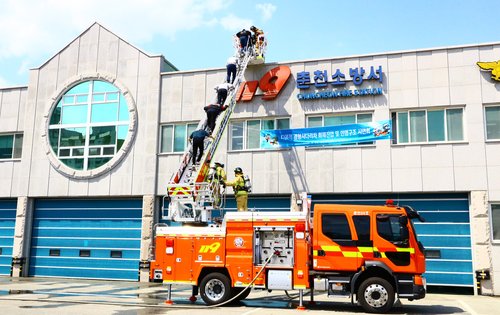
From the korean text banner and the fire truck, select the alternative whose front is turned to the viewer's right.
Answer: the fire truck

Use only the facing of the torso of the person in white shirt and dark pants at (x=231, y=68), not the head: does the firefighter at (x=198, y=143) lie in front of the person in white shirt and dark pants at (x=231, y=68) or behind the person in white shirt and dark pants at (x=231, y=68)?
behind

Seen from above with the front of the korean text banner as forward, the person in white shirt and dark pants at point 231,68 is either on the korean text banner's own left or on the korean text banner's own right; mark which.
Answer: on the korean text banner's own right

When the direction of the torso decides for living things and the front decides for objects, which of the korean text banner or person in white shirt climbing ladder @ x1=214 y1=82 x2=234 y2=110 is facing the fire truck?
the korean text banner

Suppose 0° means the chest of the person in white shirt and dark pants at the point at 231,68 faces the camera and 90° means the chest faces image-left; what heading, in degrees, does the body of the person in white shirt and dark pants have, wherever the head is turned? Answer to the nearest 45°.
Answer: approximately 225°

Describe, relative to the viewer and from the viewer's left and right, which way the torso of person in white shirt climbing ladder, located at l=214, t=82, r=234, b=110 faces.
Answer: facing away from the viewer and to the right of the viewer

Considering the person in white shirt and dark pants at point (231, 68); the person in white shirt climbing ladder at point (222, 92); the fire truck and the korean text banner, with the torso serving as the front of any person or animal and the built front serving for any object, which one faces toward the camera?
the korean text banner

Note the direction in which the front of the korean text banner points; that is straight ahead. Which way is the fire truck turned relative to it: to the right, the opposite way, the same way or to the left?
to the left

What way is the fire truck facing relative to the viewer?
to the viewer's right

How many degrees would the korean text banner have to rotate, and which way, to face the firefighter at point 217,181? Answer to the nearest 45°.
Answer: approximately 45° to its right

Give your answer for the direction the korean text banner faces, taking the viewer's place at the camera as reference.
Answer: facing the viewer

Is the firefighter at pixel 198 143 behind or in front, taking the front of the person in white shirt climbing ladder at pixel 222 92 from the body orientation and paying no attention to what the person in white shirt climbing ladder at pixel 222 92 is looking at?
behind

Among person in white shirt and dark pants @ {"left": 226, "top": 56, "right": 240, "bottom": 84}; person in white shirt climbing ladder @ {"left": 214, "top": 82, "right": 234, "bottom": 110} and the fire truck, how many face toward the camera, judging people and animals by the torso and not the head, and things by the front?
0
